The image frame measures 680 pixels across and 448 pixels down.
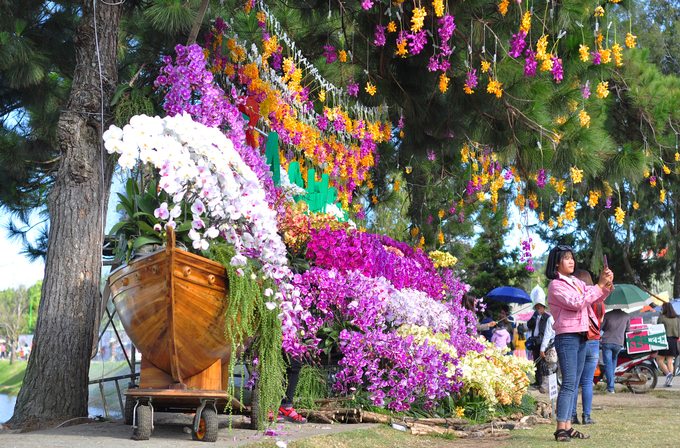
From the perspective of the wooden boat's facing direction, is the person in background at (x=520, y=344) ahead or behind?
behind

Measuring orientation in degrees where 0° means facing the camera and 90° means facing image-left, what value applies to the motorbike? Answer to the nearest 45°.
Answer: approximately 90°

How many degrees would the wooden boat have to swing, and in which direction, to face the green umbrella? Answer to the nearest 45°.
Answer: approximately 135° to its left

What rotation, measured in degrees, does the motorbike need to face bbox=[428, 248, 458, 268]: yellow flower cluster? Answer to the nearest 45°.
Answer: approximately 45° to its left
